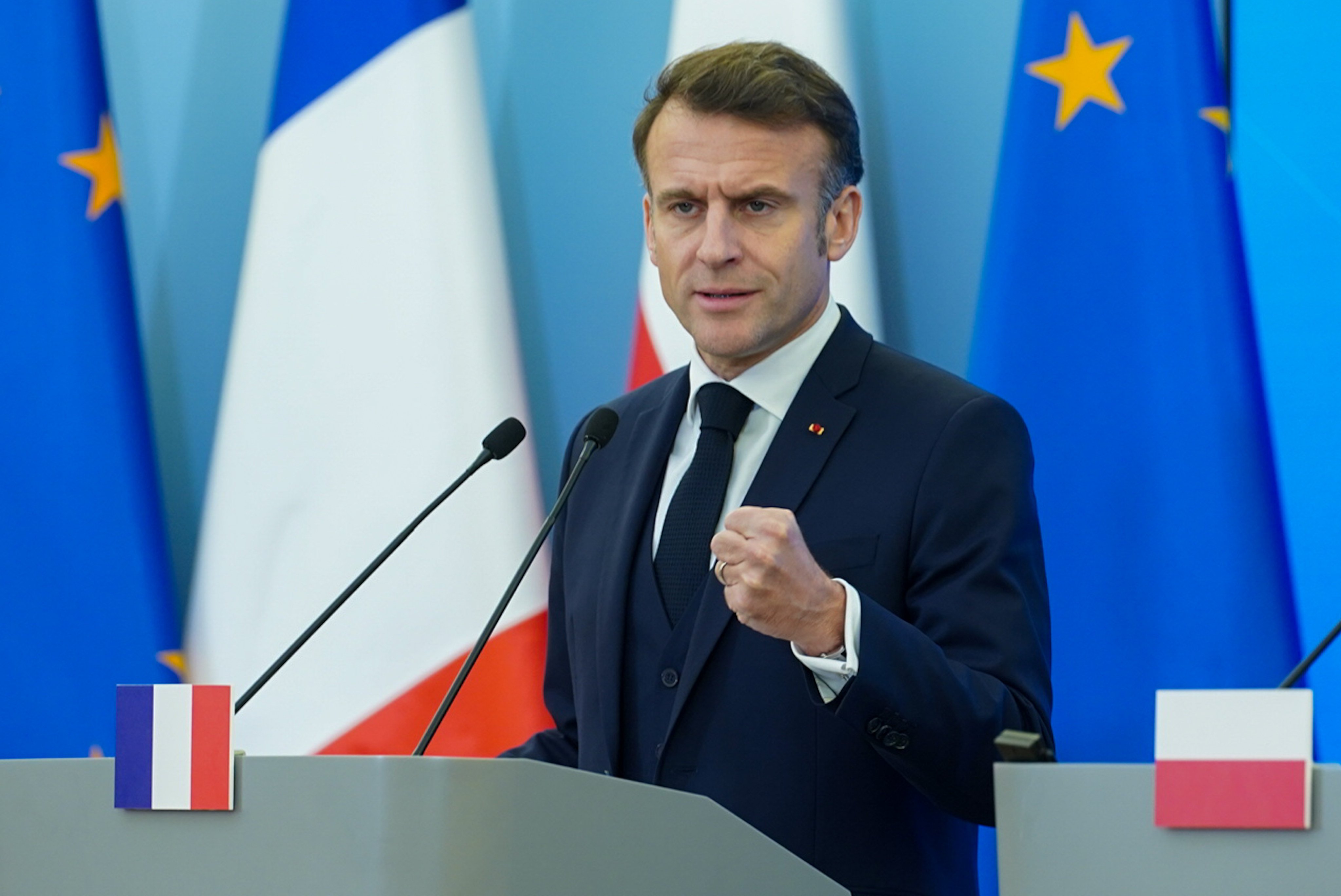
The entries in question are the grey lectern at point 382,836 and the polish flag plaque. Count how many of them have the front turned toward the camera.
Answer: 2

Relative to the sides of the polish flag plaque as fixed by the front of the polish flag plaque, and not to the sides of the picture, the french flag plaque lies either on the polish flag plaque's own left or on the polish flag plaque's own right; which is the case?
on the polish flag plaque's own right

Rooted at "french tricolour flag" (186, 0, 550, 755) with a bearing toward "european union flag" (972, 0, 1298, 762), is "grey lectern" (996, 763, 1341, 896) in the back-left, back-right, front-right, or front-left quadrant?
front-right

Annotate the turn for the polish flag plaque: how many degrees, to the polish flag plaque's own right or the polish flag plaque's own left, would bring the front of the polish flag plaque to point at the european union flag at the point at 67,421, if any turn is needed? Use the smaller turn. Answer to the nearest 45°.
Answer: approximately 135° to the polish flag plaque's own right

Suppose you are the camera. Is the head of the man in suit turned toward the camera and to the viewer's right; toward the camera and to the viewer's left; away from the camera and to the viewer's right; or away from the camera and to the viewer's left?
toward the camera and to the viewer's left

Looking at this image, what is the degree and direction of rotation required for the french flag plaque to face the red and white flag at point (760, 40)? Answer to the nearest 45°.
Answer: approximately 135° to its left

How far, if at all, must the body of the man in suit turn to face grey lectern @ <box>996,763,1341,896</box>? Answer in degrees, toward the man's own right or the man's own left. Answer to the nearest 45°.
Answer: approximately 45° to the man's own left

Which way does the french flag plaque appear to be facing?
toward the camera

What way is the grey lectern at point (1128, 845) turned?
toward the camera

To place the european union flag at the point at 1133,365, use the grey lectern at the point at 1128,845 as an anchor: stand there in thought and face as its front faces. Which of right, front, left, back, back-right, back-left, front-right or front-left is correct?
back

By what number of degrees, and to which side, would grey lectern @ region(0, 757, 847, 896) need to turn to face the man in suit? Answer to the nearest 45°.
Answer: approximately 135° to its left

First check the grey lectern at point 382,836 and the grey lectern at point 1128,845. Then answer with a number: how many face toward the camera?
2

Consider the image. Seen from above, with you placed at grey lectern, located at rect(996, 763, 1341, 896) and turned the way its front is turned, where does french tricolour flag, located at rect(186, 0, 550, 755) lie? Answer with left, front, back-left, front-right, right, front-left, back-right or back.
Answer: back-right

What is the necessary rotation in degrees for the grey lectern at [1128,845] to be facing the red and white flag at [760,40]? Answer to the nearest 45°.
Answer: approximately 180°
